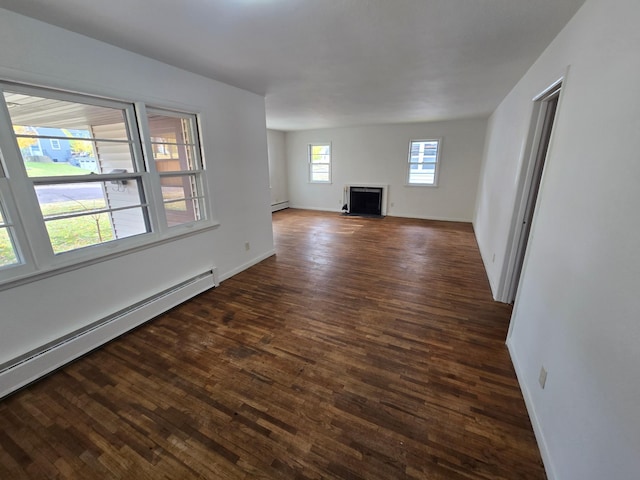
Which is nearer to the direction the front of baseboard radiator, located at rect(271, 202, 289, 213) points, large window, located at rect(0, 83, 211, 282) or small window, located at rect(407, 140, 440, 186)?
the small window

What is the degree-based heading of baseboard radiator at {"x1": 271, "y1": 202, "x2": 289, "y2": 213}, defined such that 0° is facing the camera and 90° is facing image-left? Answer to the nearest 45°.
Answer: approximately 315°

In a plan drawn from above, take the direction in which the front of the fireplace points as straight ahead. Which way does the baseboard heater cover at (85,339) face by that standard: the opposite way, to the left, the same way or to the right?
to the left

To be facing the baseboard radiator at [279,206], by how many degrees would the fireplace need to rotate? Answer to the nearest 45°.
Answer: approximately 90° to its right

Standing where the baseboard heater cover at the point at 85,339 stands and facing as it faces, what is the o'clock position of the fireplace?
The fireplace is roughly at 10 o'clock from the baseboard heater cover.

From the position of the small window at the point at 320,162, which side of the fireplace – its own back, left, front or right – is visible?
right

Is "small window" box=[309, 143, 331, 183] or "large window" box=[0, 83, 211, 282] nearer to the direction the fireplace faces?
the large window

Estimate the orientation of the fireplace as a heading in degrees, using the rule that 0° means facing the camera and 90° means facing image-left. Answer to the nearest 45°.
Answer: approximately 0°

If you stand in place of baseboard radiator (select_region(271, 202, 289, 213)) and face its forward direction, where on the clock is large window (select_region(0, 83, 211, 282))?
The large window is roughly at 2 o'clock from the baseboard radiator.
